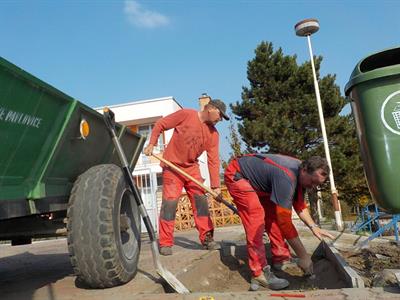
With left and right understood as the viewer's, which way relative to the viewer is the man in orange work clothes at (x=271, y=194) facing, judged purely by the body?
facing to the right of the viewer

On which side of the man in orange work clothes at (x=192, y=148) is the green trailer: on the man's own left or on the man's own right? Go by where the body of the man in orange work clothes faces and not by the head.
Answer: on the man's own right

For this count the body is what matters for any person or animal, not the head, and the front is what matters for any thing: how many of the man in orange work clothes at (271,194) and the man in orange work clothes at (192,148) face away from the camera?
0

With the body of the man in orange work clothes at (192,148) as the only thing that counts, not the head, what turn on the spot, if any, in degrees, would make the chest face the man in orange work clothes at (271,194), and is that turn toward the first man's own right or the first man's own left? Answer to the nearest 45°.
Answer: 0° — they already face them

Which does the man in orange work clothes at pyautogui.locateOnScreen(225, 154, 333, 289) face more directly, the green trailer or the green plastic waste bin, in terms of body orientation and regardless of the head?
the green plastic waste bin

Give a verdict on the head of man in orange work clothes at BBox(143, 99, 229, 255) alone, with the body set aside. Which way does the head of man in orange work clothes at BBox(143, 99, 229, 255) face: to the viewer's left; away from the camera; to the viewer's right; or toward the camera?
to the viewer's right

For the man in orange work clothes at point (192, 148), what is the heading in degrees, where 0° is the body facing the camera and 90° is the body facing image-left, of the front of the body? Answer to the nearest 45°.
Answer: approximately 315°

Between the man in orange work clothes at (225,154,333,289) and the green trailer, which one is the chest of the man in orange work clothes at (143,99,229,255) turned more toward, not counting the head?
the man in orange work clothes

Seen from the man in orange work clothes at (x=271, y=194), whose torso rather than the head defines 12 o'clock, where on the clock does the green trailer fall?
The green trailer is roughly at 5 o'clock from the man in orange work clothes.
